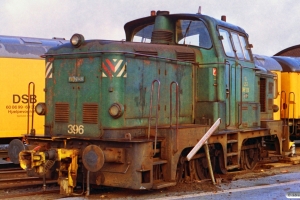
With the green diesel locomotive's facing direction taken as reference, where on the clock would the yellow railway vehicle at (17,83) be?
The yellow railway vehicle is roughly at 3 o'clock from the green diesel locomotive.
